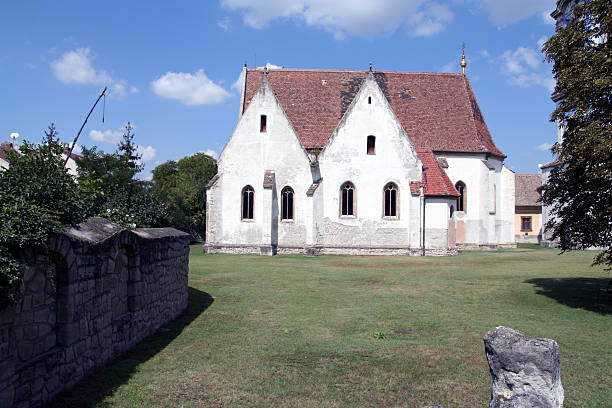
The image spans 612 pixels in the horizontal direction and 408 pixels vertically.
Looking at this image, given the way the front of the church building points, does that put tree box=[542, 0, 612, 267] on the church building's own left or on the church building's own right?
on the church building's own left

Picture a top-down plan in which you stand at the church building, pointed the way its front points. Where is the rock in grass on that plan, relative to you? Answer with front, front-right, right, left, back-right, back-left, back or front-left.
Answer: left
